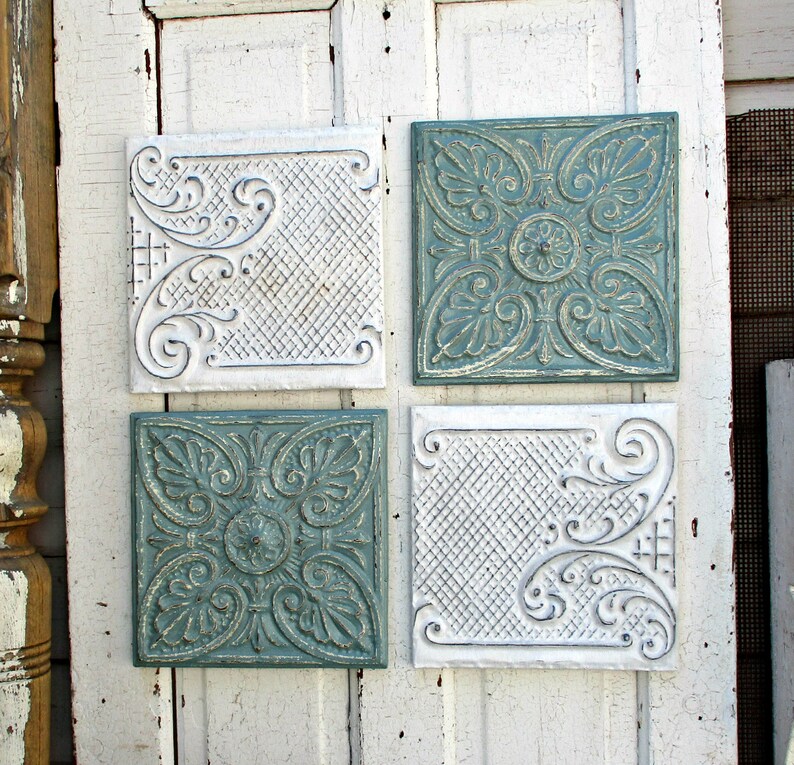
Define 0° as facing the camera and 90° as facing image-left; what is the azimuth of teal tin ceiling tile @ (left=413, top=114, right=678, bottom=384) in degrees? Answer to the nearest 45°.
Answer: approximately 0°

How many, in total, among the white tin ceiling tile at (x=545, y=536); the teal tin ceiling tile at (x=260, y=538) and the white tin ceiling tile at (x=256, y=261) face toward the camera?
3

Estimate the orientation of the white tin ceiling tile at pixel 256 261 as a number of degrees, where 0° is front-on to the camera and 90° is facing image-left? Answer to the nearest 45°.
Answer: approximately 0°
